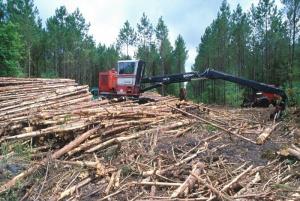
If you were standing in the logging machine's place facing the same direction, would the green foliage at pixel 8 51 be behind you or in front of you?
behind

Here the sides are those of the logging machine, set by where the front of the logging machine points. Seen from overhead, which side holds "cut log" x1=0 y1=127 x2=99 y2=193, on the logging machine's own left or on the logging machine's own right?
on the logging machine's own right

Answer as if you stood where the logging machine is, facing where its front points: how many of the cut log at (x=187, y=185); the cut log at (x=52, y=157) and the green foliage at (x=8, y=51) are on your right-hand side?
2

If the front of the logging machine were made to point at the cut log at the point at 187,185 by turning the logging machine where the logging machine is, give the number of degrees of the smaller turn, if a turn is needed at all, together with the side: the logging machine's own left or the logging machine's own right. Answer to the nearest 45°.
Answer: approximately 90° to the logging machine's own right

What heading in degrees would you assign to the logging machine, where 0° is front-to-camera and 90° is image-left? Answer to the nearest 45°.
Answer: approximately 270°
